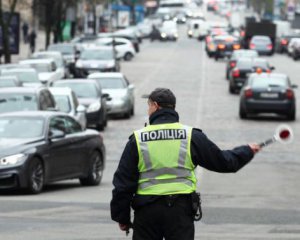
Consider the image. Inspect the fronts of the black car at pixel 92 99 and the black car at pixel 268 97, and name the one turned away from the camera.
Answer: the black car at pixel 268 97

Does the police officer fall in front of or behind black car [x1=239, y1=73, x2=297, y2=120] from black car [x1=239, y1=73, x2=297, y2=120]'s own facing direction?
behind

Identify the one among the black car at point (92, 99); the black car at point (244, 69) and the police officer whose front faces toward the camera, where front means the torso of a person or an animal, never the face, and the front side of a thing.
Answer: the black car at point (92, 99)

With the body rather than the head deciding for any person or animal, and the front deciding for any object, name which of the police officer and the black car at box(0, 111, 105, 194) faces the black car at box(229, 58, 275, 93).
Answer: the police officer

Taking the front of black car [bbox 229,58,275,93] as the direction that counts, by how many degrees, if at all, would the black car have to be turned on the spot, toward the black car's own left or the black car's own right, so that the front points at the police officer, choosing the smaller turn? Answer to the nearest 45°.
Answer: approximately 135° to the black car's own right

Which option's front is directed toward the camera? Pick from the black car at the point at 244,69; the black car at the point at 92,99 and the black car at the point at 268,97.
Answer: the black car at the point at 92,99

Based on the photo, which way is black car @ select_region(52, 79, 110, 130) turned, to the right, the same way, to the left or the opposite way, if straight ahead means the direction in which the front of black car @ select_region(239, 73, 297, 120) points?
the opposite way

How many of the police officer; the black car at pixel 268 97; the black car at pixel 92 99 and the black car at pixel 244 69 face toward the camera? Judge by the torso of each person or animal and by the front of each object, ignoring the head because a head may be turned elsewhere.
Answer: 1

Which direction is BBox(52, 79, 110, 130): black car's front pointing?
toward the camera

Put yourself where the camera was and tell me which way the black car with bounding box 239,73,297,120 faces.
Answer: facing away from the viewer

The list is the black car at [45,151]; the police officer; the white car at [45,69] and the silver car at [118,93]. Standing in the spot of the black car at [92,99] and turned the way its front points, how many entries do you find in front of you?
2

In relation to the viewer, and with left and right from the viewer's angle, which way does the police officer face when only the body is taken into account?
facing away from the viewer

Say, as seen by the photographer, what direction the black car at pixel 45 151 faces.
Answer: facing the viewer and to the left of the viewer

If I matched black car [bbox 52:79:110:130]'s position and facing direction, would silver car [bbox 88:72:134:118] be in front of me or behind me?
behind

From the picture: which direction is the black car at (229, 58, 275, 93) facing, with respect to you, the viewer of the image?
facing away from the viewer and to the right of the viewer

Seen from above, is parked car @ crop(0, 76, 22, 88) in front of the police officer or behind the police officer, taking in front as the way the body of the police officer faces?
in front

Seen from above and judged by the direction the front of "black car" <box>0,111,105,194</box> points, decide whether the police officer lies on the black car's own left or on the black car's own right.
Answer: on the black car's own left
